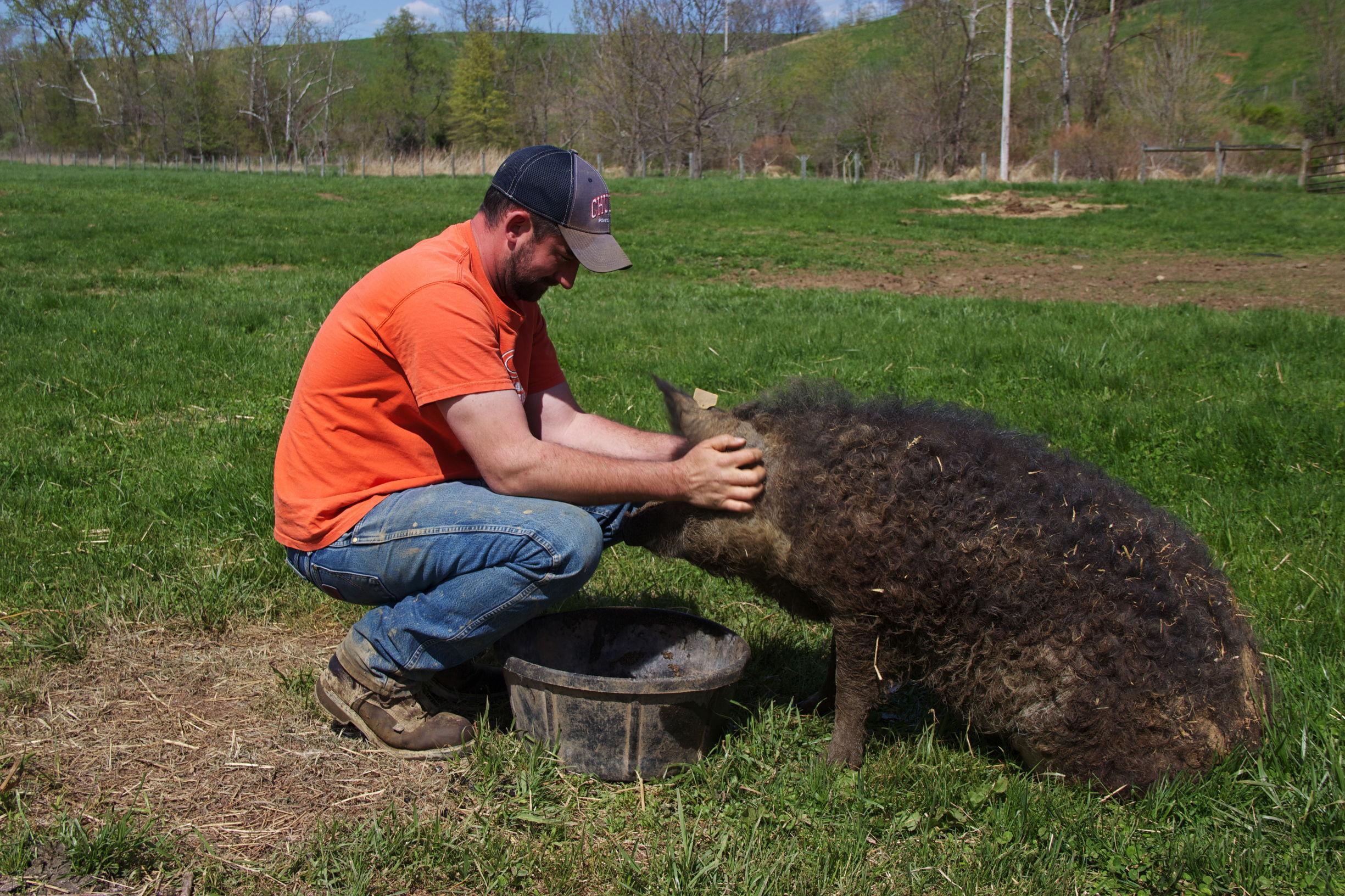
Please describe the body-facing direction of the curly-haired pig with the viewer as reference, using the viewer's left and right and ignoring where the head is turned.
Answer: facing to the left of the viewer

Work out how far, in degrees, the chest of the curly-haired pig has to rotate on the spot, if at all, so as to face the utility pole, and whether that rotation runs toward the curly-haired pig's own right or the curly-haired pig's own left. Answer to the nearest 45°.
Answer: approximately 90° to the curly-haired pig's own right

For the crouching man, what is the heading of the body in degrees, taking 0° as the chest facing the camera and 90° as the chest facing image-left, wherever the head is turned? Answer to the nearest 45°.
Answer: approximately 270°

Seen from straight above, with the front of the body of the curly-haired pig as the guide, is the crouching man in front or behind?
in front

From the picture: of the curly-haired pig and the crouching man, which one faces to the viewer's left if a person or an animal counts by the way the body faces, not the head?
the curly-haired pig

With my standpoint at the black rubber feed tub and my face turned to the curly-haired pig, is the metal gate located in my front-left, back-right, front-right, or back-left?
front-left

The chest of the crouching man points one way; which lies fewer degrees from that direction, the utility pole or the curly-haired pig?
the curly-haired pig

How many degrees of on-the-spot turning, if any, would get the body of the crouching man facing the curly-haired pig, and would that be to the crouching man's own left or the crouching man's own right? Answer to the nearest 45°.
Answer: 0° — they already face it

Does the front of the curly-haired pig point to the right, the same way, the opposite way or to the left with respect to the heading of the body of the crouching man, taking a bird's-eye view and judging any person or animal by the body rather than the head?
the opposite way

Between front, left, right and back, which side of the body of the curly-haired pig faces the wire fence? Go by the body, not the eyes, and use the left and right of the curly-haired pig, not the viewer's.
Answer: right

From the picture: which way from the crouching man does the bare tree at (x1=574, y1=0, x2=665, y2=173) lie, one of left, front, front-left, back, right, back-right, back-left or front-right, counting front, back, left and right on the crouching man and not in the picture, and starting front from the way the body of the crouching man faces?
left

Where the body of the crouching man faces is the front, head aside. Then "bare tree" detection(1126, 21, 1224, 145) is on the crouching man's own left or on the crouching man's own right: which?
on the crouching man's own left
